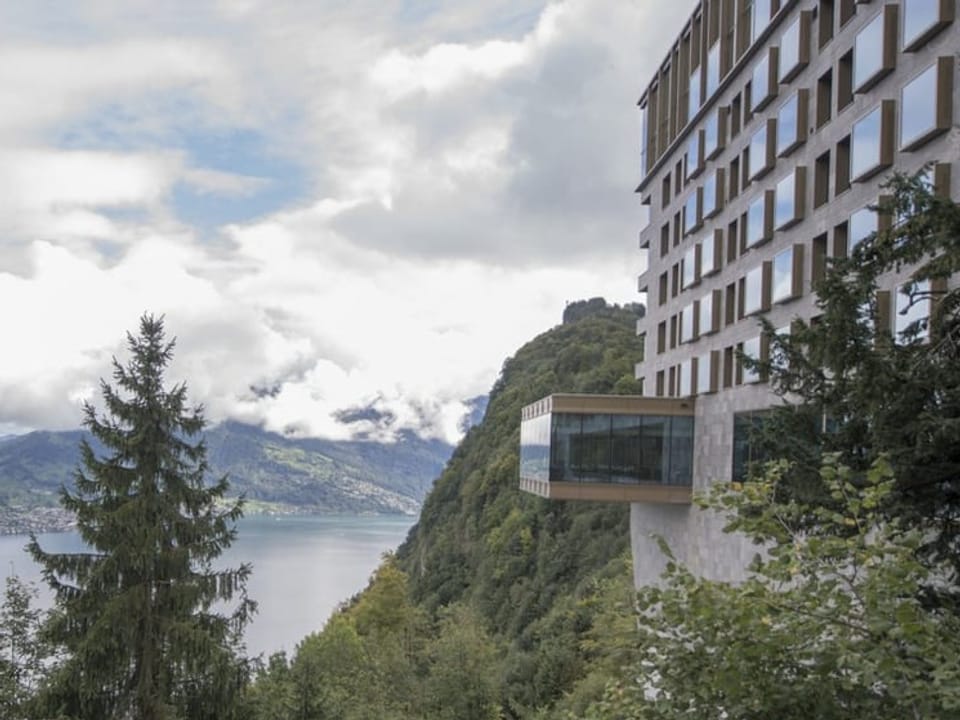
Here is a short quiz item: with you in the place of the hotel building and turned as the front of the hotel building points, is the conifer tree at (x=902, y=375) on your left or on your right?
on your left

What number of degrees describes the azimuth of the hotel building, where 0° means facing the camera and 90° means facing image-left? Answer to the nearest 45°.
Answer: approximately 45°

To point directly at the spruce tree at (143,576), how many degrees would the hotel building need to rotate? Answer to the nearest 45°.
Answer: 0° — it already faces it

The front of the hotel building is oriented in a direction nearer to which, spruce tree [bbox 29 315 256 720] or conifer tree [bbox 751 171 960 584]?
the spruce tree
